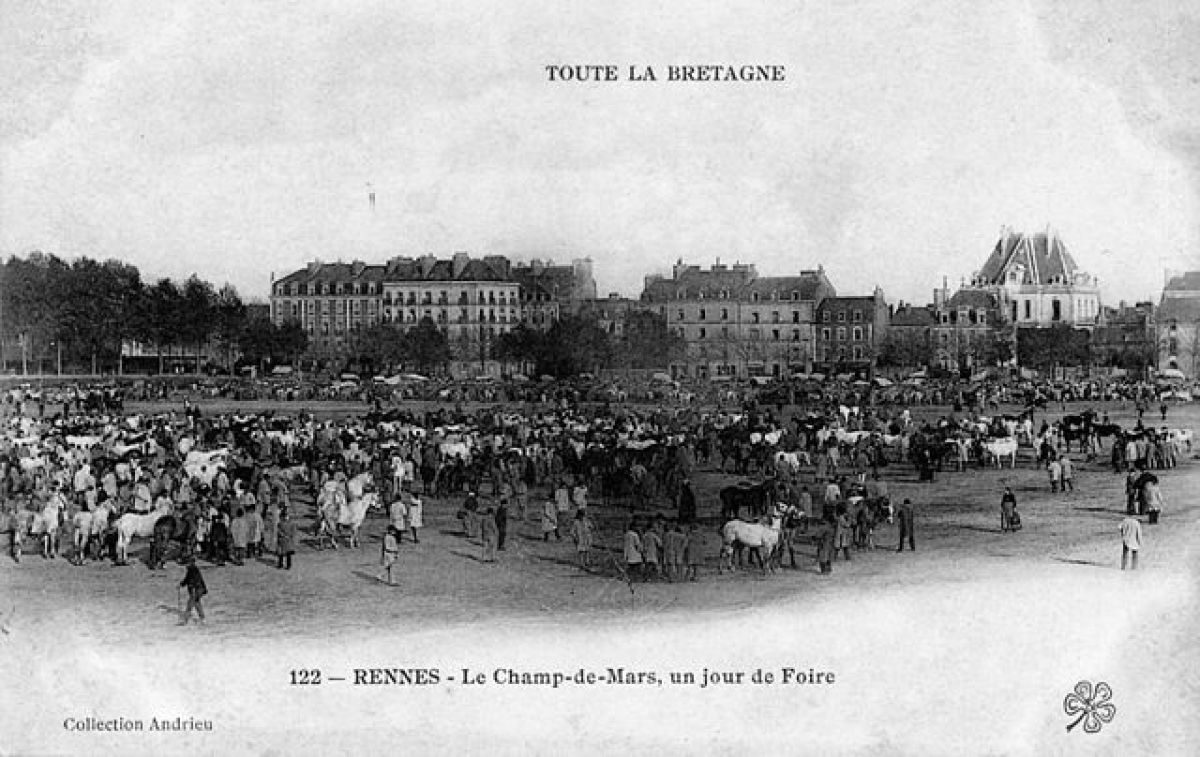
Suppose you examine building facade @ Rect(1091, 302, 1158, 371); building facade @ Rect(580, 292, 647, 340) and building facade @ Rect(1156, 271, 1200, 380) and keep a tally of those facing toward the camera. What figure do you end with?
3

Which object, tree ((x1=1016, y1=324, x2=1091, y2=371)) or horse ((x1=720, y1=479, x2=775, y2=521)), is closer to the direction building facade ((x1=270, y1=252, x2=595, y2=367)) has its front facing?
the horse

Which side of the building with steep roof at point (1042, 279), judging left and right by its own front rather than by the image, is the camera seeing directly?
front

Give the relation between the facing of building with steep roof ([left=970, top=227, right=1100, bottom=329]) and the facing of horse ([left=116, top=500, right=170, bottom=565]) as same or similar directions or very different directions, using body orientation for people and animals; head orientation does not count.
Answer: very different directions

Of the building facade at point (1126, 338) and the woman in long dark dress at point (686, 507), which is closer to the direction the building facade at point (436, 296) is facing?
the woman in long dark dress

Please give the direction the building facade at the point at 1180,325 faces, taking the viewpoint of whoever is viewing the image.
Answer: facing the viewer
